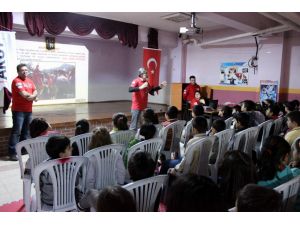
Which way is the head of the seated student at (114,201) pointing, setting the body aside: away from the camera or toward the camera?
away from the camera

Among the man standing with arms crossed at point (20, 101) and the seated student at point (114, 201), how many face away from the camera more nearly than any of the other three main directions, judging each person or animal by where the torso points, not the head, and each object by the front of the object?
1

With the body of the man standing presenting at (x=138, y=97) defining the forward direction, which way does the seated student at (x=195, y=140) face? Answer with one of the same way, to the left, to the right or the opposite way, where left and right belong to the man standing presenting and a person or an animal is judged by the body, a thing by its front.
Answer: the opposite way

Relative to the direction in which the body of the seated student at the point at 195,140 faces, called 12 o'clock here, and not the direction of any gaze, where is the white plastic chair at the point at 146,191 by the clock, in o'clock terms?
The white plastic chair is roughly at 8 o'clock from the seated student.

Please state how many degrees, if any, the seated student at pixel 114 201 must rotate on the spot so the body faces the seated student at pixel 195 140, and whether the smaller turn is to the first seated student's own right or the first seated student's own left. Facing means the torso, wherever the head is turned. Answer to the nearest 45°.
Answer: approximately 45° to the first seated student's own right

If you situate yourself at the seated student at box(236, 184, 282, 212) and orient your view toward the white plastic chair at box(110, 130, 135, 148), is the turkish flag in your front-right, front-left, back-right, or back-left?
front-right

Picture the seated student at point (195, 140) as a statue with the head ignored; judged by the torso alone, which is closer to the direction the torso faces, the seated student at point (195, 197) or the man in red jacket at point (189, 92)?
the man in red jacket

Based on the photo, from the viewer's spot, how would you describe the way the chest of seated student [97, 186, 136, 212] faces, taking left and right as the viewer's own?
facing away from the viewer

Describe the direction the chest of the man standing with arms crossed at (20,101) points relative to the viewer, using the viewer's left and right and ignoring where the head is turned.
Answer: facing the viewer and to the right of the viewer

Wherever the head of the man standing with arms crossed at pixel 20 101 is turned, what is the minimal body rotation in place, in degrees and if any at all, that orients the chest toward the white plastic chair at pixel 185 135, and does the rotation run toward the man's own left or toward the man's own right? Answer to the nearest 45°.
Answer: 0° — they already face it

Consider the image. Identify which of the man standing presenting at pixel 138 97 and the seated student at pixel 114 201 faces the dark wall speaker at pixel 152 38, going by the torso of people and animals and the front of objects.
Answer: the seated student

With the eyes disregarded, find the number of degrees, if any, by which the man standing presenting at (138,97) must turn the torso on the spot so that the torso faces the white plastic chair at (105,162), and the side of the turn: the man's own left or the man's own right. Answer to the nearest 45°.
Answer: approximately 45° to the man's own right

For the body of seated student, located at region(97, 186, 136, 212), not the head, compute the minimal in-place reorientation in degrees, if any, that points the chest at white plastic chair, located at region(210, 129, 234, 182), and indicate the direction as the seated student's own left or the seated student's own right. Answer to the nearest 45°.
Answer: approximately 45° to the seated student's own right

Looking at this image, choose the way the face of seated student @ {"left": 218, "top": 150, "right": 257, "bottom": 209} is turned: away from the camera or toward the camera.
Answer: away from the camera

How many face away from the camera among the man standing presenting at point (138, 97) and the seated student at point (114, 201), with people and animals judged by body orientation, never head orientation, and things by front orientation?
1

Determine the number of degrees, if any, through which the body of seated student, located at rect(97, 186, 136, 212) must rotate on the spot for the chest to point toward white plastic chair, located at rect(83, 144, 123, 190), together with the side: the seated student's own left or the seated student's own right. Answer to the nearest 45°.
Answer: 0° — they already face it

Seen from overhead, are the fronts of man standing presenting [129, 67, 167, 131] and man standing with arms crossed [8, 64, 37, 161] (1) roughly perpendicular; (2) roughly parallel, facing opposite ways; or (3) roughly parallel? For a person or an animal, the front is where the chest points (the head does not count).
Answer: roughly parallel

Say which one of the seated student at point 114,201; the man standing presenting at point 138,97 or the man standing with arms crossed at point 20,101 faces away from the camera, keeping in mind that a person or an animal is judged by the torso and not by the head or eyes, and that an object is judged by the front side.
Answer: the seated student

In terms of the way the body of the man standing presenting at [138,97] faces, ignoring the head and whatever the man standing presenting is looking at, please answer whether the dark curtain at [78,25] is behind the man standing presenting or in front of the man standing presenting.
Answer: behind

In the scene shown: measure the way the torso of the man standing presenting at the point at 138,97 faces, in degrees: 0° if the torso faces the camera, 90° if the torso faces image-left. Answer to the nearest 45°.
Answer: approximately 315°
